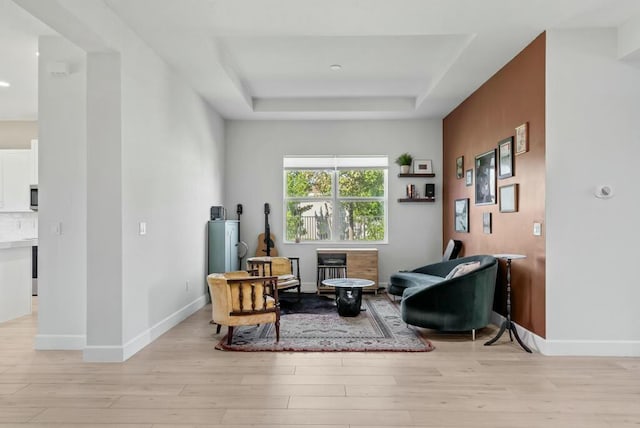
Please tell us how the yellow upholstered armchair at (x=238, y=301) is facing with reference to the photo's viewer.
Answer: facing away from the viewer and to the right of the viewer

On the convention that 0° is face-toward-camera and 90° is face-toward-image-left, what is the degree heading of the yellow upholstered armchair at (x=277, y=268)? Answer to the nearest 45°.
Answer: approximately 315°

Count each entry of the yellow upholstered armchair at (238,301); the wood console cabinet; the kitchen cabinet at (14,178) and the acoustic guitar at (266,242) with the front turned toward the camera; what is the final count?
3

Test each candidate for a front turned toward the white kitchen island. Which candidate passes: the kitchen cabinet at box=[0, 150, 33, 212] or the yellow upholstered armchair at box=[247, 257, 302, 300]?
the kitchen cabinet

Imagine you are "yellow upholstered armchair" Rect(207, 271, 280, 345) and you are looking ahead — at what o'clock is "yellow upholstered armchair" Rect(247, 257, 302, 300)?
"yellow upholstered armchair" Rect(247, 257, 302, 300) is roughly at 11 o'clock from "yellow upholstered armchair" Rect(207, 271, 280, 345).

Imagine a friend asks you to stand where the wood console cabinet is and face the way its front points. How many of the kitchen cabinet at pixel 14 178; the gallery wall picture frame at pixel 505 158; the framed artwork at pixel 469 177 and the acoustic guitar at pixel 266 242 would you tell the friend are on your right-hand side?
2

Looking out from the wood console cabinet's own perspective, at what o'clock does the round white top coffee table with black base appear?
The round white top coffee table with black base is roughly at 12 o'clock from the wood console cabinet.

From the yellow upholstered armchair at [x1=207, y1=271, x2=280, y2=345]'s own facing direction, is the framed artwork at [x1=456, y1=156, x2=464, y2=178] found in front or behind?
in front

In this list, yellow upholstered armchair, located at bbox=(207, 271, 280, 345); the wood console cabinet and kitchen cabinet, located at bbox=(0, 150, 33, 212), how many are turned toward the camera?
2

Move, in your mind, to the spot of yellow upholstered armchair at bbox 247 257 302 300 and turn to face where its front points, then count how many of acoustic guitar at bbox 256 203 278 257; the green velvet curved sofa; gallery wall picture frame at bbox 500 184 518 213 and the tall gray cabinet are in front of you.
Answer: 2

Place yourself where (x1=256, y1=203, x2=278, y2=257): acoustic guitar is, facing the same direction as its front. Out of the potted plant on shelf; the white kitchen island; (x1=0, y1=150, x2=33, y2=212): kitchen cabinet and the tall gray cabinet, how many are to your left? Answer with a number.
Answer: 1

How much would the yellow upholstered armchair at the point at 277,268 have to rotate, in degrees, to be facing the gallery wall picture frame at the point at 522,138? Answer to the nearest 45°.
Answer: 0° — it already faces it

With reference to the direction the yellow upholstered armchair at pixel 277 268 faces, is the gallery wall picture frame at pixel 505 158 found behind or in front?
in front
